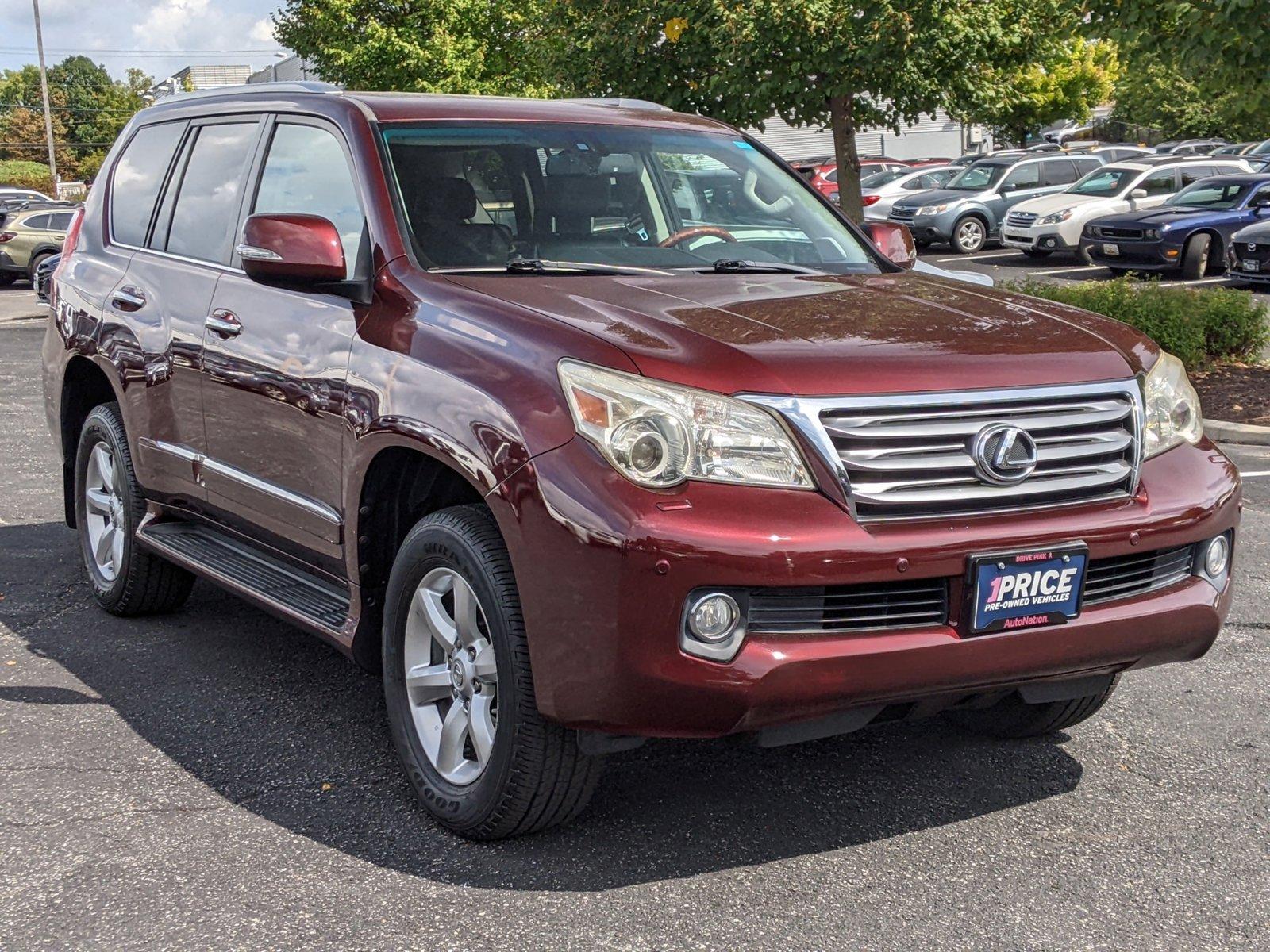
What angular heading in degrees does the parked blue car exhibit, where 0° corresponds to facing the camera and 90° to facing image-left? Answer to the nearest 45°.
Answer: approximately 45°

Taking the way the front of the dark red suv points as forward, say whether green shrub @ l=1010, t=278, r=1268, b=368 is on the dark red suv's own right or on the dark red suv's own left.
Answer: on the dark red suv's own left

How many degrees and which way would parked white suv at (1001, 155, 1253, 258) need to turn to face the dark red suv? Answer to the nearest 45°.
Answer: approximately 45° to its left

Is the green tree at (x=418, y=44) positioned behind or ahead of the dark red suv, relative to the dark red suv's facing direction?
behind

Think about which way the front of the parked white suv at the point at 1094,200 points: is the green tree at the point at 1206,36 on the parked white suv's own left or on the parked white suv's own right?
on the parked white suv's own left

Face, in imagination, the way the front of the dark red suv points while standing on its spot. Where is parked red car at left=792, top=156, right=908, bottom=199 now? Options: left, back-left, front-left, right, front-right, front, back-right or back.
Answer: back-left

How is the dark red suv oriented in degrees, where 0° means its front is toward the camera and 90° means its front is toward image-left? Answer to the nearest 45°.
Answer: approximately 315°

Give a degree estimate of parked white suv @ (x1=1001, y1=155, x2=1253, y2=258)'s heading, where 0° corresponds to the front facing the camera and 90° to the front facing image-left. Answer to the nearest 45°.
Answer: approximately 45°

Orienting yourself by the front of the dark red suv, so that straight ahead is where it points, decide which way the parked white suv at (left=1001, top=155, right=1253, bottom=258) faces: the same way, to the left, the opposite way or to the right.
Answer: to the right
